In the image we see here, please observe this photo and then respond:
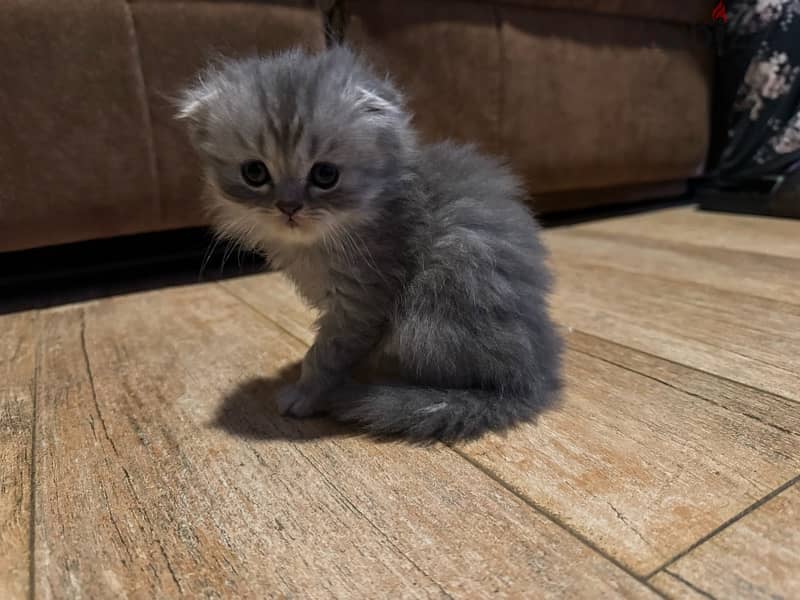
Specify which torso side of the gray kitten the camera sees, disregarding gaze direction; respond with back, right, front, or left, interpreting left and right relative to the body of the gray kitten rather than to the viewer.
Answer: left

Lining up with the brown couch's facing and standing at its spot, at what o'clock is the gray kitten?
The gray kitten is roughly at 12 o'clock from the brown couch.

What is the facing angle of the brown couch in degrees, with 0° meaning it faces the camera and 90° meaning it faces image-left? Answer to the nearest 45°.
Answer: approximately 0°

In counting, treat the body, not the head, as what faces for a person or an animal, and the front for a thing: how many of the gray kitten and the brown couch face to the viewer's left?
1

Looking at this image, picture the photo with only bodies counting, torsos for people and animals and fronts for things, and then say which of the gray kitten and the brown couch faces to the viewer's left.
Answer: the gray kitten

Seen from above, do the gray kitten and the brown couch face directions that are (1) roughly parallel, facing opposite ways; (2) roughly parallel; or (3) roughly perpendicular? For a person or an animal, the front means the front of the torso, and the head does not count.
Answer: roughly perpendicular
